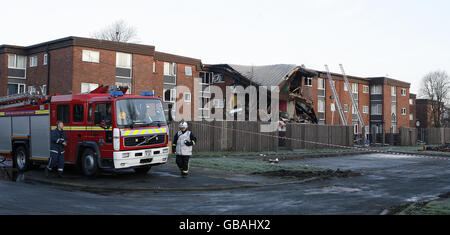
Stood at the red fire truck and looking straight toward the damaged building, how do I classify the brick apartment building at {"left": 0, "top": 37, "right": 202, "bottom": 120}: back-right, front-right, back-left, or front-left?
front-left

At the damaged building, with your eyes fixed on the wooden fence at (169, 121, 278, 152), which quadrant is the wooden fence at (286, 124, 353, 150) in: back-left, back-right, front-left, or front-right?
front-left

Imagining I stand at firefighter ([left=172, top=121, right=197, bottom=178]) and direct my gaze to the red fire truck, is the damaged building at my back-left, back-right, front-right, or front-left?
back-right

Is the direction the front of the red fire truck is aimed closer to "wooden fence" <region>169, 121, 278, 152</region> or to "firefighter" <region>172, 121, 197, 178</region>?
the firefighter

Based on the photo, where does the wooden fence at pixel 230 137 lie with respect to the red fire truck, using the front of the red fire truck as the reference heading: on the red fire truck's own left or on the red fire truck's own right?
on the red fire truck's own left

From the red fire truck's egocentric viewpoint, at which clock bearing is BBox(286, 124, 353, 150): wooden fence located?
The wooden fence is roughly at 9 o'clock from the red fire truck.

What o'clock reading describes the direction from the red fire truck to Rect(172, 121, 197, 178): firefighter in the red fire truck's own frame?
The firefighter is roughly at 11 o'clock from the red fire truck.

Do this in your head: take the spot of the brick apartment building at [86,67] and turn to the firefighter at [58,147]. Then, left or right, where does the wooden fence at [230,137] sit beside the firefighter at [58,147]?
left

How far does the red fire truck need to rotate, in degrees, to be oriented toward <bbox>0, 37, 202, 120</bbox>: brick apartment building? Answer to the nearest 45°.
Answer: approximately 135° to its left

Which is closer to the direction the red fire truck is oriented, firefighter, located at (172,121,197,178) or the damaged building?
the firefighter

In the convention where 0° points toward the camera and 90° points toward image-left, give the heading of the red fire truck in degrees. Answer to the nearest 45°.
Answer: approximately 315°

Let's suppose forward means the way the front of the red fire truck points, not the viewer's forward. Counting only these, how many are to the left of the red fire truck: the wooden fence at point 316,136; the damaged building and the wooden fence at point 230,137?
3

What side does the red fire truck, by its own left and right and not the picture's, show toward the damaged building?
left

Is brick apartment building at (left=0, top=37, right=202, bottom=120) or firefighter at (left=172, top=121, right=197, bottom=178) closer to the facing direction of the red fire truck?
the firefighter

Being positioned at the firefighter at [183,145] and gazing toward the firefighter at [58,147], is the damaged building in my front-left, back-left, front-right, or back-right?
back-right
